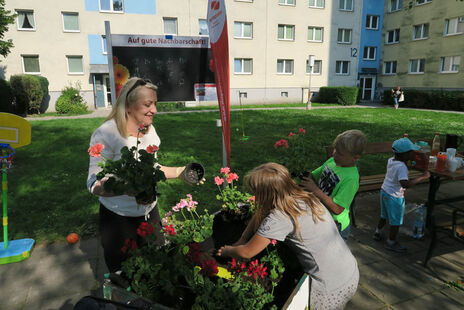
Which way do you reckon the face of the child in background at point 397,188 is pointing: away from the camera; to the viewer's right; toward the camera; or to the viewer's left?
to the viewer's right

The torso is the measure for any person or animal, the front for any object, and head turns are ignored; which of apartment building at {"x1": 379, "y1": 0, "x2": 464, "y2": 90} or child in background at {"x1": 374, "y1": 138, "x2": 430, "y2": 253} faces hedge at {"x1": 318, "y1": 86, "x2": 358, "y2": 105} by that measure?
the apartment building

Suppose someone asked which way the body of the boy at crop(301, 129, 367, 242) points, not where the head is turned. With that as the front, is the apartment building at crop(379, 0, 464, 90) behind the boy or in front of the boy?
behind

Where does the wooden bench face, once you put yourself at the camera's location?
facing the viewer

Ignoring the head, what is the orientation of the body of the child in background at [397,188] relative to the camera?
to the viewer's right

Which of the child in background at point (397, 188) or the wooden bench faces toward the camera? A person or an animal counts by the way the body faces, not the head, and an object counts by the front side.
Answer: the wooden bench

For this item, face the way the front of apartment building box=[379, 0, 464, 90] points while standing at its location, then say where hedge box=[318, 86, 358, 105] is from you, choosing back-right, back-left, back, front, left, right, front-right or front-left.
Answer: front

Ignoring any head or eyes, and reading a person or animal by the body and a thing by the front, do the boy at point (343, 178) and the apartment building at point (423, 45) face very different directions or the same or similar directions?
same or similar directions

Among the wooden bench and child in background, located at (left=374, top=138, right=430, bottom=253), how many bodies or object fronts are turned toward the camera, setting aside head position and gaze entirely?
1

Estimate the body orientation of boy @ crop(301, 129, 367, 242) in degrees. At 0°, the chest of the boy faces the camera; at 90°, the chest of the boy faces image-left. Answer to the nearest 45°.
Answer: approximately 45°

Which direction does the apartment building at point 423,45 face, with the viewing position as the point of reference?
facing the viewer and to the left of the viewer
